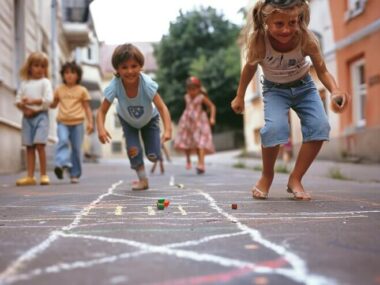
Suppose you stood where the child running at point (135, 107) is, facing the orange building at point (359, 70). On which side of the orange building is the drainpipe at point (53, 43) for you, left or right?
left

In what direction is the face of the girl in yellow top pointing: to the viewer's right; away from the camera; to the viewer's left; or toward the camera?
toward the camera

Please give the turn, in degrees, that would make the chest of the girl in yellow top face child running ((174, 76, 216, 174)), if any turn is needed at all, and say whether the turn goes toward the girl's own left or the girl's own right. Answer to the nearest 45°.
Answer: approximately 135° to the girl's own left

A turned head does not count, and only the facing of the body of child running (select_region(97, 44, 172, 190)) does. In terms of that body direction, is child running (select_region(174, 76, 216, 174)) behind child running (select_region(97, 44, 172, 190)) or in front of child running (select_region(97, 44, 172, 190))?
behind

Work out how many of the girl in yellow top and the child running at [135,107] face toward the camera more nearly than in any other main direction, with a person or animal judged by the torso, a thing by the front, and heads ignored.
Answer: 2

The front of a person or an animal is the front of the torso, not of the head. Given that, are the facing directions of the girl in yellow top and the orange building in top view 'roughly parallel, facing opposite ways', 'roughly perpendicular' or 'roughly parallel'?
roughly perpendicular

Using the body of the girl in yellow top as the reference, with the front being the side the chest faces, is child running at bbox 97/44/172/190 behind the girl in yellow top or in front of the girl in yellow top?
in front

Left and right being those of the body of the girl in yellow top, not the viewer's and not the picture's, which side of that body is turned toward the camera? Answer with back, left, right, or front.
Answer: front

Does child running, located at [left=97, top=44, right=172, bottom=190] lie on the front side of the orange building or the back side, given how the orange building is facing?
on the front side

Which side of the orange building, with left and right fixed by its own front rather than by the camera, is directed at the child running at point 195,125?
front

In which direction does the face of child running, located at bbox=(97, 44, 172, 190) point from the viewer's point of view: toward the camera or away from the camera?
toward the camera
